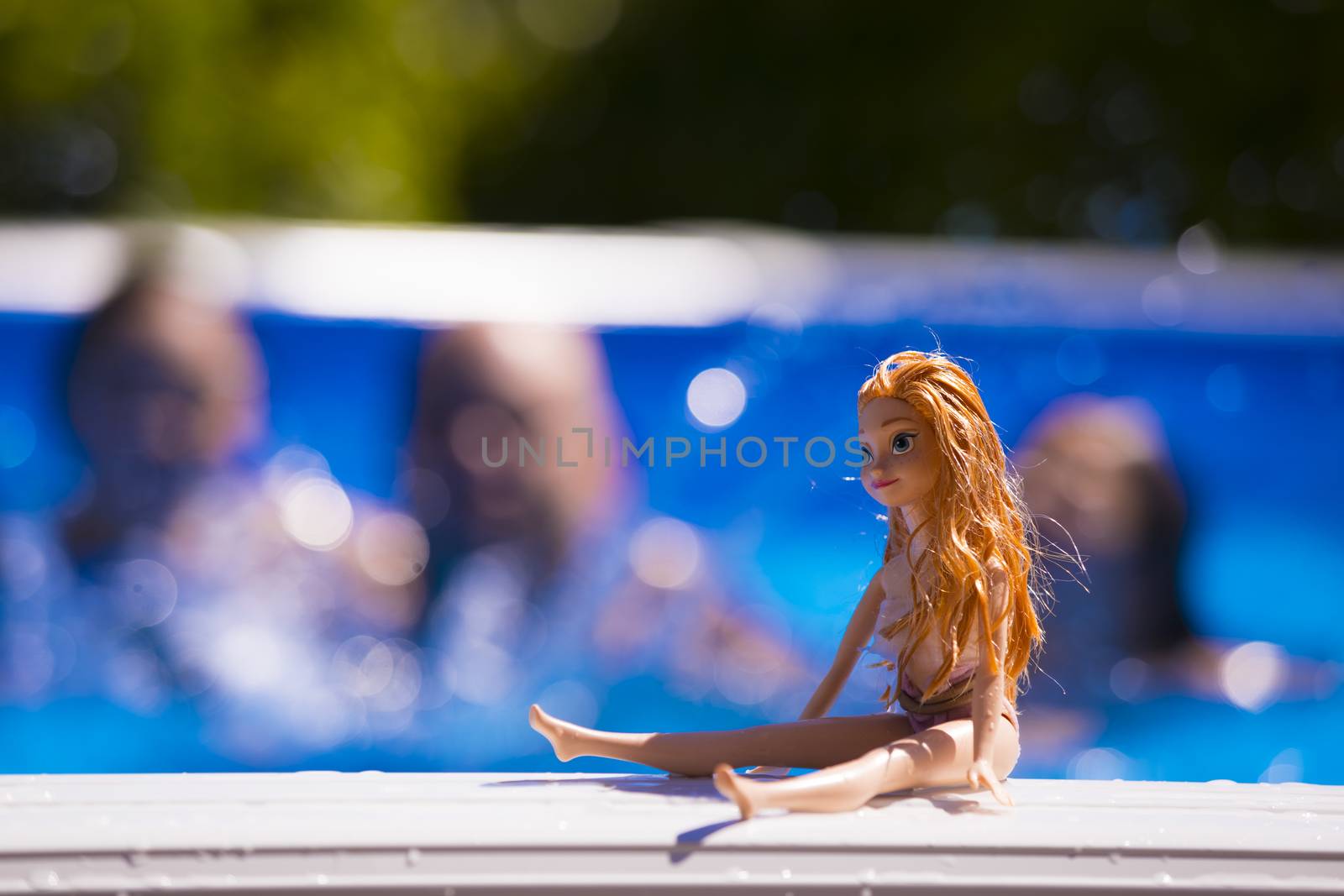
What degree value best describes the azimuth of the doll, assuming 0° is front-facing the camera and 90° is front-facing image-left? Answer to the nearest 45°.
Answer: approximately 45°

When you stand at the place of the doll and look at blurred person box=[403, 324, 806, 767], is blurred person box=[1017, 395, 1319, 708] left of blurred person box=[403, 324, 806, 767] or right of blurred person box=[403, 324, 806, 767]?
right
